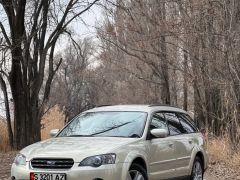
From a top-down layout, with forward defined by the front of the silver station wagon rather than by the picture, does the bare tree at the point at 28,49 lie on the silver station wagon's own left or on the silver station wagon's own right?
on the silver station wagon's own right

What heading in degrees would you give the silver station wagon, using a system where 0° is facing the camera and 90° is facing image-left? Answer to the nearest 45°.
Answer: approximately 45°
